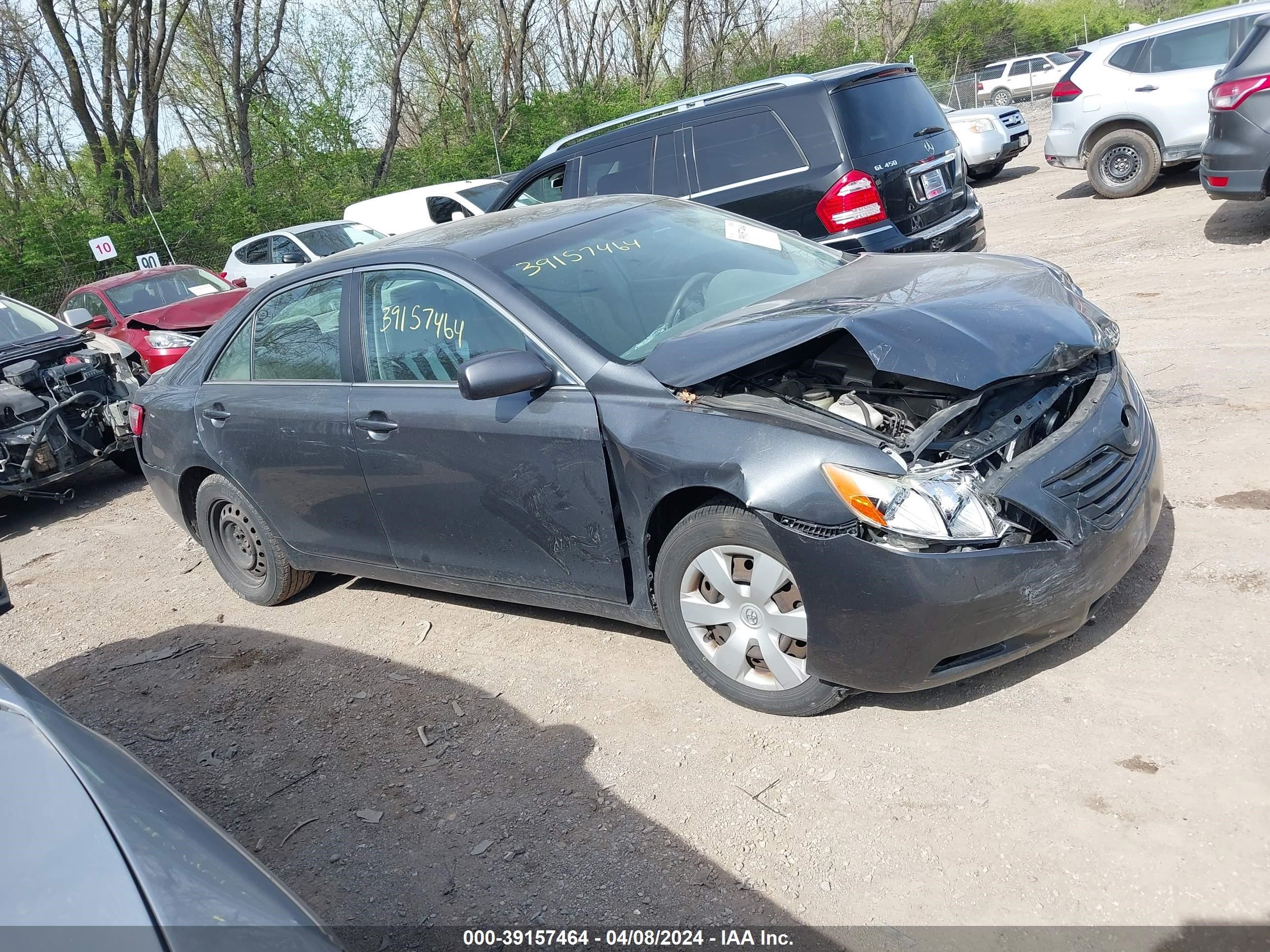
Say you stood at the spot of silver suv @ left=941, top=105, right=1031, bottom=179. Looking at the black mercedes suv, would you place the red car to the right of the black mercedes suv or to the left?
right

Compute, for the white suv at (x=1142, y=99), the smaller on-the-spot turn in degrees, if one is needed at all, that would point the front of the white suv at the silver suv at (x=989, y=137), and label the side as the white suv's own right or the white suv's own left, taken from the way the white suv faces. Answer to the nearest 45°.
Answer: approximately 135° to the white suv's own left

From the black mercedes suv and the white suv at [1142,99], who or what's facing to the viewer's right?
the white suv

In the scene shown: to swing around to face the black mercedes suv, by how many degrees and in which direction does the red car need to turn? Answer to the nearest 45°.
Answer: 0° — it already faces it

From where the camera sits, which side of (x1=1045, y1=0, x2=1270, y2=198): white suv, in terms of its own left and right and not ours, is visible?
right

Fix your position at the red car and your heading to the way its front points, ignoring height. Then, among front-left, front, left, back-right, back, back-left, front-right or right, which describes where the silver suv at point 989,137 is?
front-left

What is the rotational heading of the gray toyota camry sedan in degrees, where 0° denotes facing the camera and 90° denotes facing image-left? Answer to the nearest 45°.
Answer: approximately 315°

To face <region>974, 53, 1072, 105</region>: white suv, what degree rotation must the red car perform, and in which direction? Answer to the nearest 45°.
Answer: approximately 90° to its left

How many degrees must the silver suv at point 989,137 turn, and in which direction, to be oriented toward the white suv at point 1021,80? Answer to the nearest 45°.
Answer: approximately 135° to its left

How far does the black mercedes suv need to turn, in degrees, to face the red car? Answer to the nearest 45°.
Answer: approximately 45° to its left

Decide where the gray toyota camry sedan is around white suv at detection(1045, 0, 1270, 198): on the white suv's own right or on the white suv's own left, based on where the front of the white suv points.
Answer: on the white suv's own right
